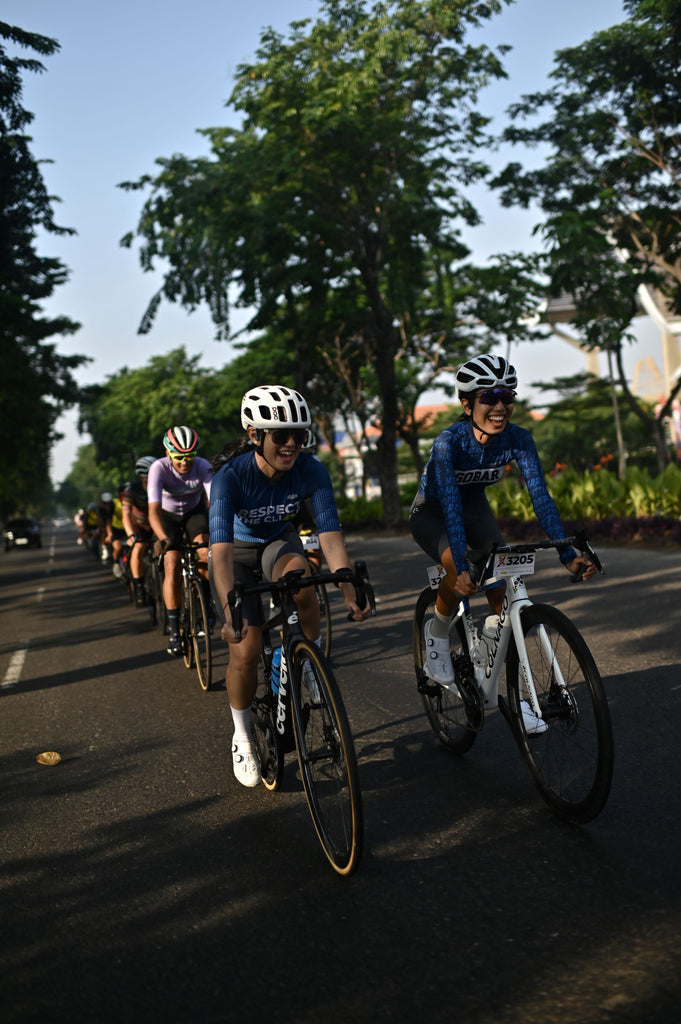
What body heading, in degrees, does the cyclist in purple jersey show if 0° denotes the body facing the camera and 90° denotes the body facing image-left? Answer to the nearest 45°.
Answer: approximately 0°

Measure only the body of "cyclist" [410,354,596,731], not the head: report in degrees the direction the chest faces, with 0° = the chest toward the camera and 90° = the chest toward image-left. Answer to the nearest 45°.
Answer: approximately 315°

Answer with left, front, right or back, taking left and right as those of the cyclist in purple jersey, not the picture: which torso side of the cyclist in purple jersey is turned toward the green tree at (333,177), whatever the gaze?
back

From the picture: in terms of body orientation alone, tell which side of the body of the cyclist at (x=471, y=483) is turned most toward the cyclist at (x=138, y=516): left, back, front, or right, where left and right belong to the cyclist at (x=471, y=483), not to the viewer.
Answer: back

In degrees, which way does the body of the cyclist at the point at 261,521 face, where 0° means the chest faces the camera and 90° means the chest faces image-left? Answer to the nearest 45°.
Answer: approximately 315°

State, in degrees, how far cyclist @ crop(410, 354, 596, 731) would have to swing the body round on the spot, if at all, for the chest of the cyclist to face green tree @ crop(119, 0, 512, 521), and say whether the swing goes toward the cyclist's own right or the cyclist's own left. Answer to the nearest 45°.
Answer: approximately 135° to the cyclist's own left

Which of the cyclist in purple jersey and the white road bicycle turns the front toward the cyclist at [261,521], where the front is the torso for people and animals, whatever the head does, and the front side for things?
the cyclist in purple jersey

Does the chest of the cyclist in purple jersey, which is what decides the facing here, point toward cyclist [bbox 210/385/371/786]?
yes
